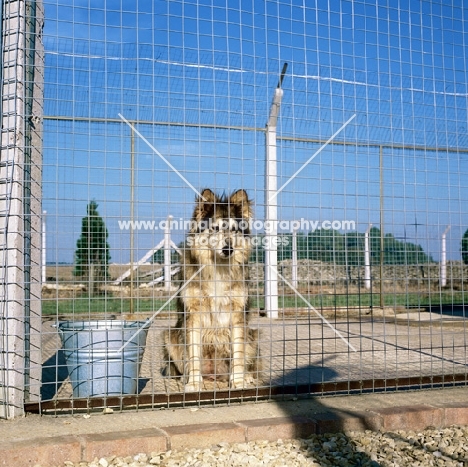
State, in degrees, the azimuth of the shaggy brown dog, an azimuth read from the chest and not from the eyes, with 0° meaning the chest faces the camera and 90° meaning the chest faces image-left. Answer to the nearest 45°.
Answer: approximately 0°

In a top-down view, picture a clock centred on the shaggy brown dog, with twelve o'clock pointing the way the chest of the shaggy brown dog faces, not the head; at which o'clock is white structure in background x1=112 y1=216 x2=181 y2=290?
The white structure in background is roughly at 5 o'clock from the shaggy brown dog.
